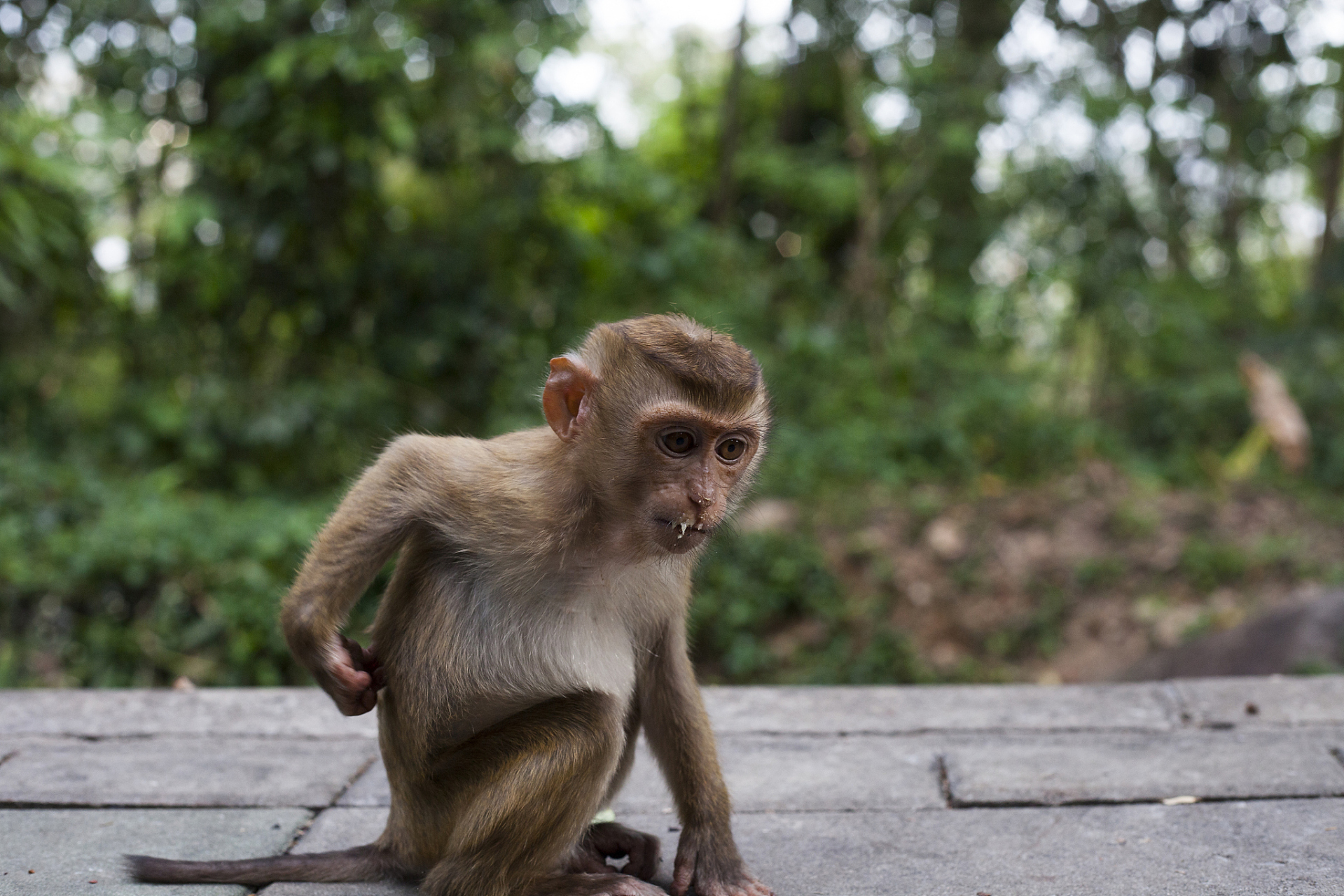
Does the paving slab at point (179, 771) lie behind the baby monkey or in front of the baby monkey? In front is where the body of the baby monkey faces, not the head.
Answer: behind

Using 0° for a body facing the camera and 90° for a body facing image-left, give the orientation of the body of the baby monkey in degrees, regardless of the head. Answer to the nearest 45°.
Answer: approximately 315°

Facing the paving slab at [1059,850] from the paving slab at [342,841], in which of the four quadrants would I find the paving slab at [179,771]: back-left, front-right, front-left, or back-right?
back-left

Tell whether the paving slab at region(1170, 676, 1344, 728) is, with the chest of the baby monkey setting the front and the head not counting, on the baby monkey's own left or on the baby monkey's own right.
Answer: on the baby monkey's own left

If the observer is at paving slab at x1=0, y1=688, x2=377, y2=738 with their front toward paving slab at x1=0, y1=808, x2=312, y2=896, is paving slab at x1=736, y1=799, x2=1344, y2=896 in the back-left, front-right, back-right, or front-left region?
front-left

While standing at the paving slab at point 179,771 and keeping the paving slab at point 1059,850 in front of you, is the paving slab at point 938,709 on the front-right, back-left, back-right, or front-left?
front-left

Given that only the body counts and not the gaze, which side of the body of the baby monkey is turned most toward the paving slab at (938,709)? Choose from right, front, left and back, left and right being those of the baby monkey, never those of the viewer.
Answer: left

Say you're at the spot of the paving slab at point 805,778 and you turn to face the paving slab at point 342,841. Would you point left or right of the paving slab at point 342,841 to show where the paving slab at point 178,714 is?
right

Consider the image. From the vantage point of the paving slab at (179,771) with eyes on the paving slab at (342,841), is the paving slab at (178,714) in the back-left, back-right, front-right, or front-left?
back-left

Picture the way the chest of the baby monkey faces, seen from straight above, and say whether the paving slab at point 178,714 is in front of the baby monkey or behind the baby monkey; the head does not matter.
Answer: behind
